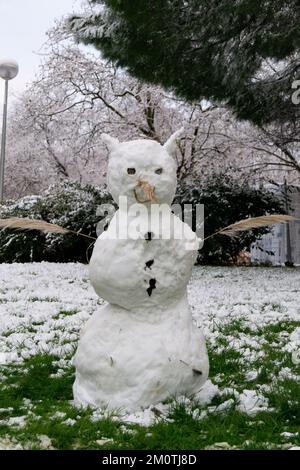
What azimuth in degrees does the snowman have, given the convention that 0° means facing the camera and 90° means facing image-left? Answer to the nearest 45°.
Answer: approximately 0°

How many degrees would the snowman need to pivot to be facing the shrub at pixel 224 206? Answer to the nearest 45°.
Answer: approximately 180°

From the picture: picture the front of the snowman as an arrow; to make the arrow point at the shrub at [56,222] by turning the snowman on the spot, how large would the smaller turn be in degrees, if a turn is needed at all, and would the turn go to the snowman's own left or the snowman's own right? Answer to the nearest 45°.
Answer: approximately 180°
